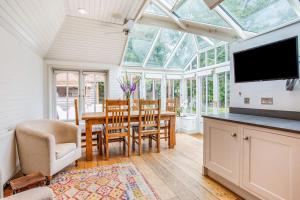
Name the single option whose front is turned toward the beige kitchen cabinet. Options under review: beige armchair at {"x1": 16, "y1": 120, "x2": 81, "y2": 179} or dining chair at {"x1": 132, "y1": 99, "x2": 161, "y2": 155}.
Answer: the beige armchair

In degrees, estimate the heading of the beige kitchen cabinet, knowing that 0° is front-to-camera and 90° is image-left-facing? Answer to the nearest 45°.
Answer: approximately 45°

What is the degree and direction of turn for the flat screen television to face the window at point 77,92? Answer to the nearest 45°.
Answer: approximately 45° to its right

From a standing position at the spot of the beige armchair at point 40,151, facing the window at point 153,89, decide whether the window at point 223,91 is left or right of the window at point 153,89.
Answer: right

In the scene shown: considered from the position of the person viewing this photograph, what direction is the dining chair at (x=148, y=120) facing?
facing away from the viewer and to the left of the viewer

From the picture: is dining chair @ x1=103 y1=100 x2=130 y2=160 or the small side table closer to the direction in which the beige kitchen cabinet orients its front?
the small side table

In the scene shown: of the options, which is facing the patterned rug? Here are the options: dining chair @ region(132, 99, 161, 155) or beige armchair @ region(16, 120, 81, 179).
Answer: the beige armchair

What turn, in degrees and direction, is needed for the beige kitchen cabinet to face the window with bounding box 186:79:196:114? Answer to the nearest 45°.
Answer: approximately 90° to its right

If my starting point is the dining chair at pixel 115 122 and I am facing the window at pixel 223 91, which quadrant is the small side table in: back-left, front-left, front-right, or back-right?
back-right

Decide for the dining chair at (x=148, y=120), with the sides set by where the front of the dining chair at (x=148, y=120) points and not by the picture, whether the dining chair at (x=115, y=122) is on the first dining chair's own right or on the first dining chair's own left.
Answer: on the first dining chair's own left
